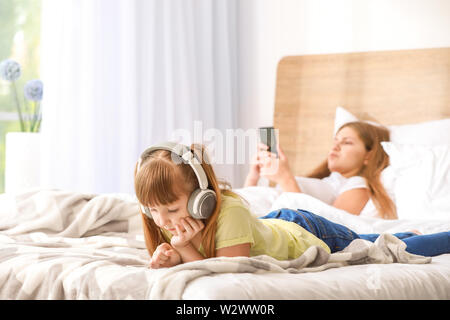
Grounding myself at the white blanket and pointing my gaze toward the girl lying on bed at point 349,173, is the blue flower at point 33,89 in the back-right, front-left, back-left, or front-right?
front-left

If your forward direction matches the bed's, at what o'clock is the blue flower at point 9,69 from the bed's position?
The blue flower is roughly at 3 o'clock from the bed.

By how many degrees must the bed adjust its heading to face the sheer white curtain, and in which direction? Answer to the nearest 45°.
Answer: approximately 90° to its right

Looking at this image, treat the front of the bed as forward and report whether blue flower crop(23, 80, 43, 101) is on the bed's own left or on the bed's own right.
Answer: on the bed's own right

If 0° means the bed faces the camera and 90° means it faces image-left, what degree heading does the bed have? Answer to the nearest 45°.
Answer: approximately 45°
